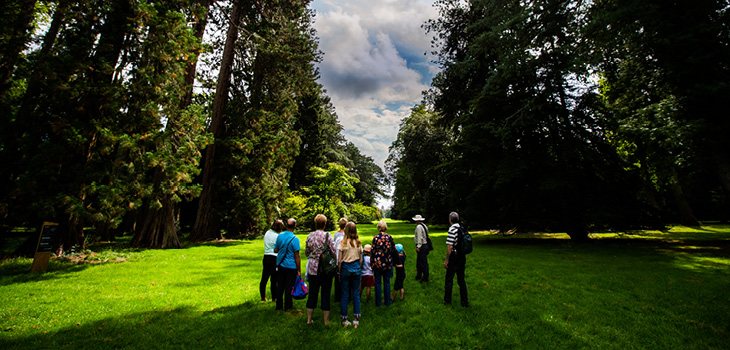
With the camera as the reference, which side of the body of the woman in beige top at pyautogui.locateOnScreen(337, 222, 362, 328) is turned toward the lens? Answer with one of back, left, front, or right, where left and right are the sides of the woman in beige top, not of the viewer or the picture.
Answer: back

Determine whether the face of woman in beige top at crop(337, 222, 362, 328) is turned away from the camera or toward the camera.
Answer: away from the camera

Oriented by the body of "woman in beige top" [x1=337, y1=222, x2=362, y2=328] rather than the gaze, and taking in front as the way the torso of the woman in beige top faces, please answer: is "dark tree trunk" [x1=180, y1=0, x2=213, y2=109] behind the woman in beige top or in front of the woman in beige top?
in front

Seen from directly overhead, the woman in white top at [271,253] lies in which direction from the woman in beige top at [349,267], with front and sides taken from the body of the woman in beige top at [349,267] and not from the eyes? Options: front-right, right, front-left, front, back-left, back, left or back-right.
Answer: front-left

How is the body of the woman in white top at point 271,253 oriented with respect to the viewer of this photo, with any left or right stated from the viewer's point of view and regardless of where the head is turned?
facing away from the viewer and to the right of the viewer

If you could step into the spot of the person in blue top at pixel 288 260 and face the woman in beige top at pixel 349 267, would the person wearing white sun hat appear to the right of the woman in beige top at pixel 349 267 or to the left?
left

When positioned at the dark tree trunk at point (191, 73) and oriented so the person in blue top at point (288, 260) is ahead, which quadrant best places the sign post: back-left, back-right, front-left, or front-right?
front-right

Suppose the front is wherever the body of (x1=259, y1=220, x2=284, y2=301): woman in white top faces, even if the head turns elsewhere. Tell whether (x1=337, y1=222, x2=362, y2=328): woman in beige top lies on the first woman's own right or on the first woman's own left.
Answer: on the first woman's own right

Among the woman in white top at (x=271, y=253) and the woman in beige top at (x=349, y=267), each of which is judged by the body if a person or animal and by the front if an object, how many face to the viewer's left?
0

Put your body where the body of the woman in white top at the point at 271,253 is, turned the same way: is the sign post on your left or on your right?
on your left

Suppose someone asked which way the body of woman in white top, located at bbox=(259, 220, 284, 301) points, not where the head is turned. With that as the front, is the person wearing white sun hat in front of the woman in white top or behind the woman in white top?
in front

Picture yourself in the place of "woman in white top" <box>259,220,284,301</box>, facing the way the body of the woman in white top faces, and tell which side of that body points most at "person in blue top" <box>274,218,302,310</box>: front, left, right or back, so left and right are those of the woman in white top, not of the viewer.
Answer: right

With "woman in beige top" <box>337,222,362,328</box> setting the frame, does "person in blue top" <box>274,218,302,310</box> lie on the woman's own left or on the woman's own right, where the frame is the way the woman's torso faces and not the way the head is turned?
on the woman's own left

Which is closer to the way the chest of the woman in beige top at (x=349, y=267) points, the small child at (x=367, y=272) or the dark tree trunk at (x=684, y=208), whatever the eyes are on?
the small child

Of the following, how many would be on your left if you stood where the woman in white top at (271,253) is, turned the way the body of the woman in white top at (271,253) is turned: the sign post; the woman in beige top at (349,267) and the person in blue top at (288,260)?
1

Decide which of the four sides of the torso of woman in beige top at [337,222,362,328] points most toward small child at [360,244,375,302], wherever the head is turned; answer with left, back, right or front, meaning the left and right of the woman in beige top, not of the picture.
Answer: front
